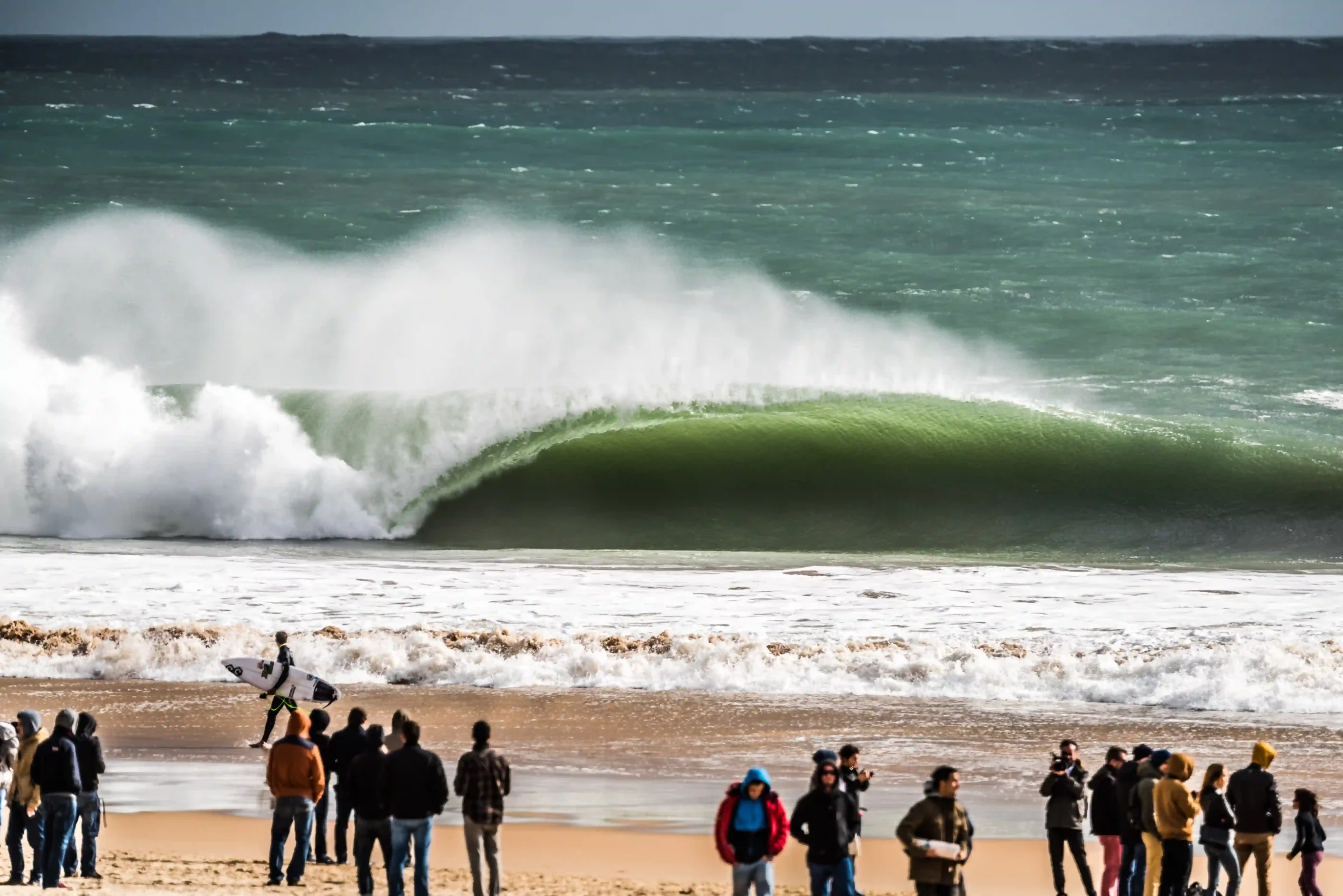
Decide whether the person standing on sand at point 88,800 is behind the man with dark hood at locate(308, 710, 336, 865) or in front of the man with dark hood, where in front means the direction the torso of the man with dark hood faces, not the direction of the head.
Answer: behind

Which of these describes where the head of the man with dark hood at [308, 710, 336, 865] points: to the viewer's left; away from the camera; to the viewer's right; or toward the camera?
away from the camera

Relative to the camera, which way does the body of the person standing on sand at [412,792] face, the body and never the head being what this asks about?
away from the camera

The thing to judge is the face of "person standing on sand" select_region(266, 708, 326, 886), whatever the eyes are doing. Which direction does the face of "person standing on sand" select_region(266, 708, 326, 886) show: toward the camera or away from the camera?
away from the camera
